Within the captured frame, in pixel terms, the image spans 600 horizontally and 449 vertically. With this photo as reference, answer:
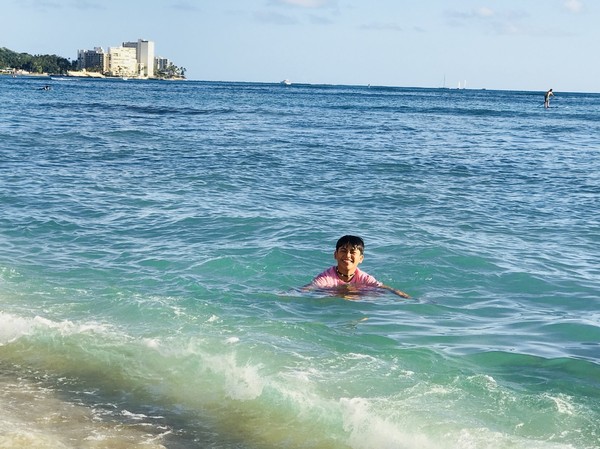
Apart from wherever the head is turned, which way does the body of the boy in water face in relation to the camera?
toward the camera
